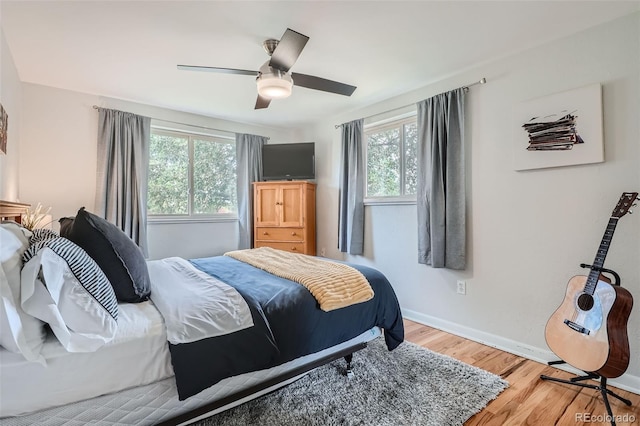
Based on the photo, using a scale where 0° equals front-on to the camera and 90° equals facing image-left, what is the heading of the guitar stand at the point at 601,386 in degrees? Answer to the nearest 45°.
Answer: approximately 45°

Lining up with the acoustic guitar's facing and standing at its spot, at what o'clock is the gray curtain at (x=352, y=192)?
The gray curtain is roughly at 2 o'clock from the acoustic guitar.

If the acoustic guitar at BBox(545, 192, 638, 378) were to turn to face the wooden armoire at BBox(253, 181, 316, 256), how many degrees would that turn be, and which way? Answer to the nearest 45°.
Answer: approximately 45° to its right

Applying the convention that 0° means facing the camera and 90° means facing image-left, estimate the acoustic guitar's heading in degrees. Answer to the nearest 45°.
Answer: approximately 45°

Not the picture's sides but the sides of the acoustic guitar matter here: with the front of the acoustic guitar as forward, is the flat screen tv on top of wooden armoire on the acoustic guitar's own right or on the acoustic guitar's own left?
on the acoustic guitar's own right
